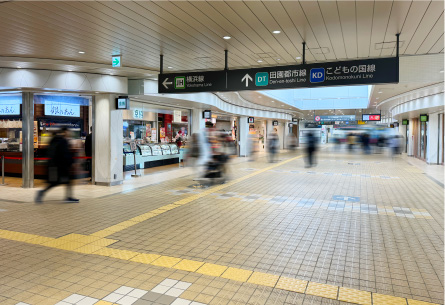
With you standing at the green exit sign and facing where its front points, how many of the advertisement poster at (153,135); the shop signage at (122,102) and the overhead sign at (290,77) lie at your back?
2

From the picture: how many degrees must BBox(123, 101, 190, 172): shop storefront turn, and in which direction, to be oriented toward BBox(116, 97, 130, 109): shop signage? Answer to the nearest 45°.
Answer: approximately 45° to its right

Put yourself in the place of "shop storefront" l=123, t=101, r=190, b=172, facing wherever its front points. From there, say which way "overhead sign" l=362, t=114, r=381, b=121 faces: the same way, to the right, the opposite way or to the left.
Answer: to the right
